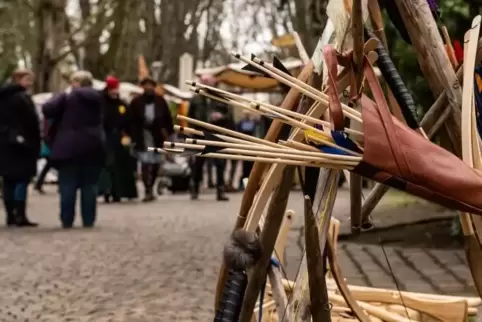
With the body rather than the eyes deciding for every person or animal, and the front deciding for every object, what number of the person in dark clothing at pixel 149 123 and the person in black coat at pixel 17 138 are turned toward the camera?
1

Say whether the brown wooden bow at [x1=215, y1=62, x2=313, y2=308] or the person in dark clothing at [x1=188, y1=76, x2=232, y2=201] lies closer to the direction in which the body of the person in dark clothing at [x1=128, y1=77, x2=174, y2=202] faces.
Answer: the brown wooden bow

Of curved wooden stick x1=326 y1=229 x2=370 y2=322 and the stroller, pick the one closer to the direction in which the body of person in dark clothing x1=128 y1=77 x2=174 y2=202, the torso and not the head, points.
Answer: the curved wooden stick

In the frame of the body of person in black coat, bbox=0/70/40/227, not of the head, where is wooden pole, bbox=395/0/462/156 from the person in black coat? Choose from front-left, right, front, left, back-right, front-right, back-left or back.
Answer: right

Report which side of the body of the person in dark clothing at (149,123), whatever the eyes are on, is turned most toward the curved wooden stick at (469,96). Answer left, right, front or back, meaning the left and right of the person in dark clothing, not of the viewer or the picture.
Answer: front

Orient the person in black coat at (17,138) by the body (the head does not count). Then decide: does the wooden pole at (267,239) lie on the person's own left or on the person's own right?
on the person's own right

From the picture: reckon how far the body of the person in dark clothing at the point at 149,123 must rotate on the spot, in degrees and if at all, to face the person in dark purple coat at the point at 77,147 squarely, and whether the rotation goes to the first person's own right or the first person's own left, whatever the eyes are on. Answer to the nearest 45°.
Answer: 0° — they already face them

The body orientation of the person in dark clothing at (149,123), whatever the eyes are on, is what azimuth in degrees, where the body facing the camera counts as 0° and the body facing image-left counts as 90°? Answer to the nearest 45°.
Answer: approximately 0°

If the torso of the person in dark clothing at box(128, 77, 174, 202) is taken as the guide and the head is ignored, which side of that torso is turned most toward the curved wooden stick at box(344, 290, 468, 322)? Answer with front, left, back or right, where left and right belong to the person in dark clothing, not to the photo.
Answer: front
